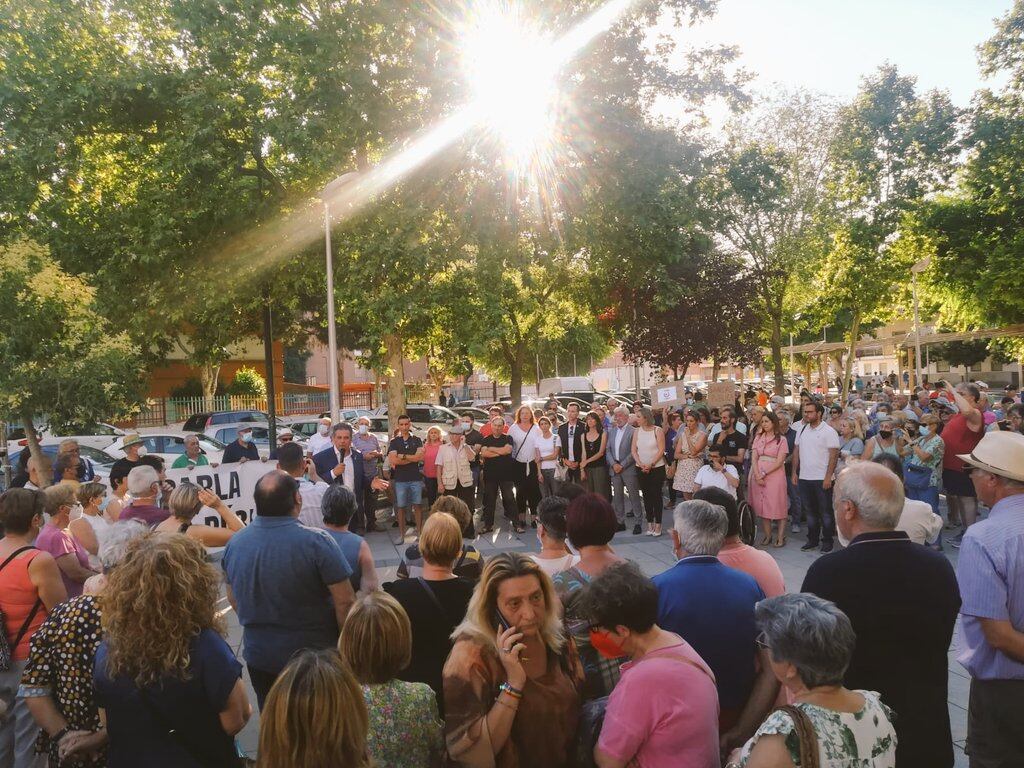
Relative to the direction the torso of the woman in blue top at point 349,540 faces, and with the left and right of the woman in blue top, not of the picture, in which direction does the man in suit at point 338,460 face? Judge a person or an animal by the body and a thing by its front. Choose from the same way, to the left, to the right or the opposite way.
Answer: the opposite way

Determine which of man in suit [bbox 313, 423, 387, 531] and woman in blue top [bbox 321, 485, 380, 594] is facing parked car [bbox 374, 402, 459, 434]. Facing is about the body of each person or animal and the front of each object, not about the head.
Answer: the woman in blue top

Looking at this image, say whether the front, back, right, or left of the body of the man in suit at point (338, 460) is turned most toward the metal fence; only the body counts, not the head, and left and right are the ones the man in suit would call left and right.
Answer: back

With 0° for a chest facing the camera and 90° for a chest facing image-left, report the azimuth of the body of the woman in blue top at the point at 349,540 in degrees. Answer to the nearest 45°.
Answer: approximately 180°

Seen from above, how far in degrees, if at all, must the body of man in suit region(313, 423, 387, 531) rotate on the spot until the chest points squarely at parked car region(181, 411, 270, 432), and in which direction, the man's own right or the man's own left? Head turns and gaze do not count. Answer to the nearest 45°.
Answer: approximately 180°

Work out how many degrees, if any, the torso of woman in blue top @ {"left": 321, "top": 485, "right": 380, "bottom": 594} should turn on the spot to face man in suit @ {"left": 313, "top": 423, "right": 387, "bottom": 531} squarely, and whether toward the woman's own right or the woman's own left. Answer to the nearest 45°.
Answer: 0° — they already face them

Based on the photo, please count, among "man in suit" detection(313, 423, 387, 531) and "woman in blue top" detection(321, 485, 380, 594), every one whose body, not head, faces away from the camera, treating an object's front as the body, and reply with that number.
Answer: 1

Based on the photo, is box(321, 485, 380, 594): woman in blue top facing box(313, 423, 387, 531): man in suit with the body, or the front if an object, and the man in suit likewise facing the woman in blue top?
yes

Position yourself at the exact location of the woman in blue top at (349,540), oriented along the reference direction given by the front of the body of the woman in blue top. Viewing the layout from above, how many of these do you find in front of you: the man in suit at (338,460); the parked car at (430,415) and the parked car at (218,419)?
3

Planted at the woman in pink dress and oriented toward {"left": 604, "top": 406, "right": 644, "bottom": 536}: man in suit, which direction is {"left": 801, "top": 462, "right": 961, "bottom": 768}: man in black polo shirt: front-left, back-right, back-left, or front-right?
back-left

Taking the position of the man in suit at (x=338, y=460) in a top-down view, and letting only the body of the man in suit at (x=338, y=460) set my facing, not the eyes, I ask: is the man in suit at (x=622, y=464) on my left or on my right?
on my left

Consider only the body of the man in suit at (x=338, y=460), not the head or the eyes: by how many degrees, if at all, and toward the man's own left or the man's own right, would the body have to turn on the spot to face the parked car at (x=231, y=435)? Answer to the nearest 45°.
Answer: approximately 180°

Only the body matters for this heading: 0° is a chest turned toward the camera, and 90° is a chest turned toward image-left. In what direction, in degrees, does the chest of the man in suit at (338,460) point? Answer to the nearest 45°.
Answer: approximately 0°
